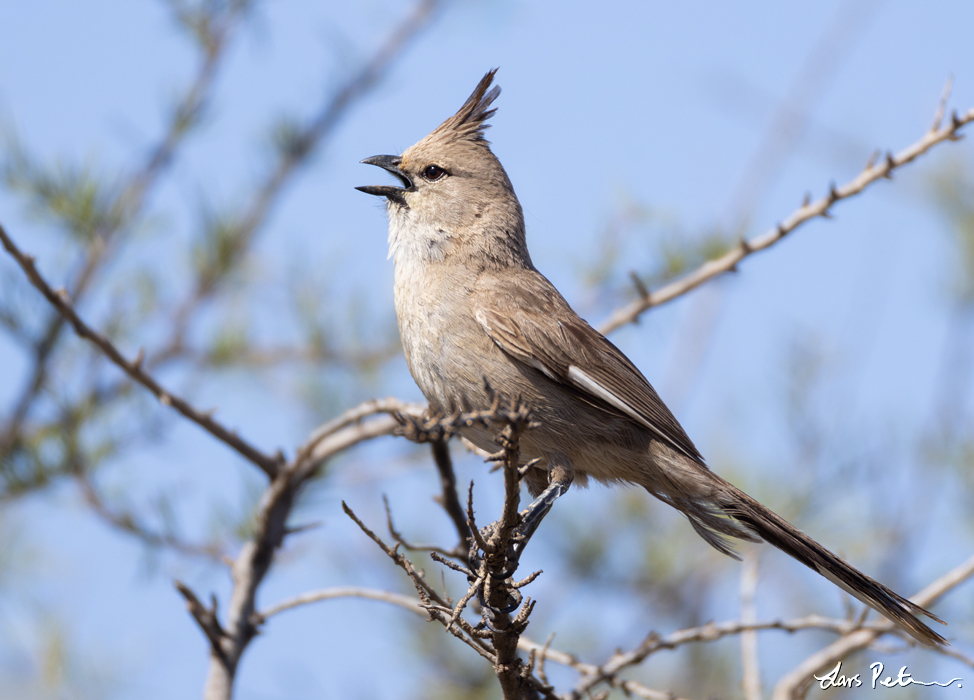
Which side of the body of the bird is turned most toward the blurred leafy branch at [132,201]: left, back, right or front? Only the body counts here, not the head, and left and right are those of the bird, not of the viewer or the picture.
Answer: front

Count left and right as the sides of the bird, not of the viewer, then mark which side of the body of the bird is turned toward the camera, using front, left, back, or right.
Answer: left

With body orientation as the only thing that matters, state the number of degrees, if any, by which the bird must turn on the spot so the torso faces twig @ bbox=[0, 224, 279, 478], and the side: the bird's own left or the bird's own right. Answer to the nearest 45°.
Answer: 0° — it already faces it
